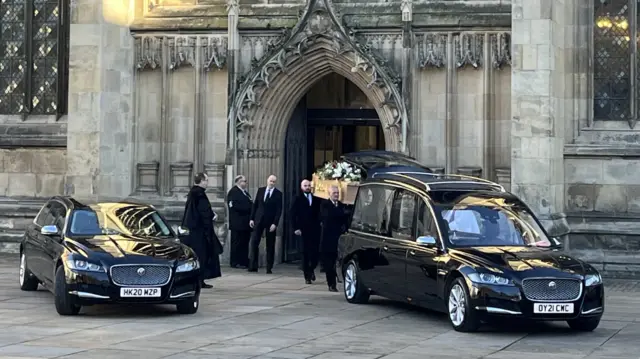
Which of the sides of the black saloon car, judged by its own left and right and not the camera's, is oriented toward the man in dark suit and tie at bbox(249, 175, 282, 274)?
left

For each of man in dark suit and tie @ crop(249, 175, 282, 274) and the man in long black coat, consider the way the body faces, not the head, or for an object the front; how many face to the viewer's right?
1

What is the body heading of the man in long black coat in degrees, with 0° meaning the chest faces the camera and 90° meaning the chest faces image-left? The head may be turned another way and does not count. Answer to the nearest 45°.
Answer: approximately 270°

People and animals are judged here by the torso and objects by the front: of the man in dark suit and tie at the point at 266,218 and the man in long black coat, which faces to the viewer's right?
the man in long black coat

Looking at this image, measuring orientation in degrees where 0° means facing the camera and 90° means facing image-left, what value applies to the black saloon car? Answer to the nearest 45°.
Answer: approximately 315°

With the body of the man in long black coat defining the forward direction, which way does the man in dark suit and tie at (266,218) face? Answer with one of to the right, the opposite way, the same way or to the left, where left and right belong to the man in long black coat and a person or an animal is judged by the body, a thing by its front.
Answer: to the right

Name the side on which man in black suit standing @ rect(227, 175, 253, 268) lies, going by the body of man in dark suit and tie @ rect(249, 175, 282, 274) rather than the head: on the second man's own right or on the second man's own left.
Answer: on the second man's own right

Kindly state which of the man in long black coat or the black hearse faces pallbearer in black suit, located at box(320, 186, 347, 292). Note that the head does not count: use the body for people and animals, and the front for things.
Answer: the man in long black coat
